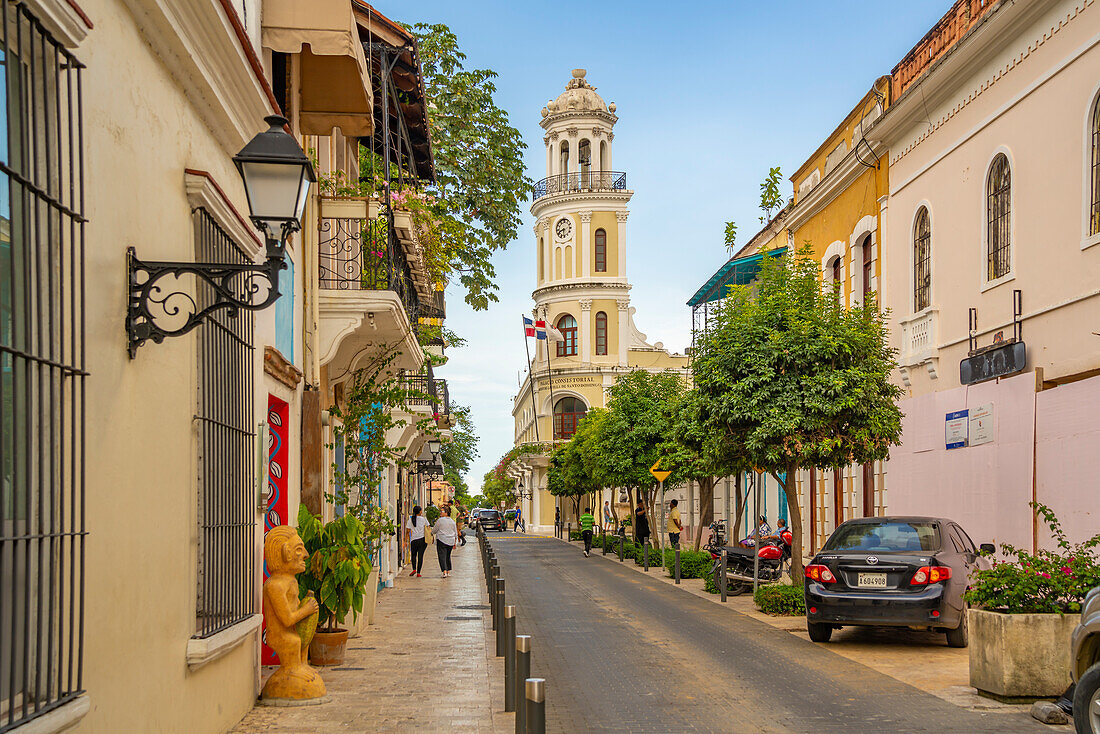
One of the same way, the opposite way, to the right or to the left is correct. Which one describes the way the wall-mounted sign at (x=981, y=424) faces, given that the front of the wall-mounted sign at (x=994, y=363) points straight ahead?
the same way

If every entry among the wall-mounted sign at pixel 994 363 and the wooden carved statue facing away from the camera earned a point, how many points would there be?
0

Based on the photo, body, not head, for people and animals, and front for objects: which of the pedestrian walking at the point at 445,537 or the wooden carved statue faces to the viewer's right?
the wooden carved statue

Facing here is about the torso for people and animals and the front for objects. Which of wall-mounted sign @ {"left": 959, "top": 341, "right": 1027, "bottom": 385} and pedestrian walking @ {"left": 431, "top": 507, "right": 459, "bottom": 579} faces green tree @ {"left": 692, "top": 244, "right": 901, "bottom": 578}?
the wall-mounted sign

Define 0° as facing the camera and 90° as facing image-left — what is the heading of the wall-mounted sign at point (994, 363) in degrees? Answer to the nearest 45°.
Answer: approximately 45°

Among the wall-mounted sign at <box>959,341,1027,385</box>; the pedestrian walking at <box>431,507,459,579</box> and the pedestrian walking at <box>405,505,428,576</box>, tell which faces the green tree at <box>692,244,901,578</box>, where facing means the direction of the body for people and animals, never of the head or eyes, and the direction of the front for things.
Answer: the wall-mounted sign
